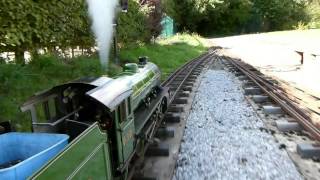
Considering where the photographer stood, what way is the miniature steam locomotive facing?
facing away from the viewer and to the right of the viewer
